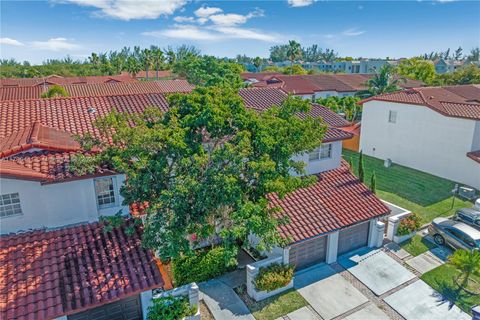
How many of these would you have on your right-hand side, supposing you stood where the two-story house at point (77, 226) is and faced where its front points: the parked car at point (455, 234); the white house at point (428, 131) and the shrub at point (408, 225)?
0

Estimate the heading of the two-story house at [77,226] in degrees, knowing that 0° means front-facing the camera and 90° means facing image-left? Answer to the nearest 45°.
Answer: approximately 315°

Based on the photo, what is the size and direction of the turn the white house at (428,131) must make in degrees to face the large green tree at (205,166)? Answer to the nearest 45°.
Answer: approximately 45° to its right

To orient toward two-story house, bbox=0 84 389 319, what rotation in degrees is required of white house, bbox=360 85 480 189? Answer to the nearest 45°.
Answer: approximately 90° to its right

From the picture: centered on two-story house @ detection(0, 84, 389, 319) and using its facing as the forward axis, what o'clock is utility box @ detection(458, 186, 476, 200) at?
The utility box is roughly at 10 o'clock from the two-story house.

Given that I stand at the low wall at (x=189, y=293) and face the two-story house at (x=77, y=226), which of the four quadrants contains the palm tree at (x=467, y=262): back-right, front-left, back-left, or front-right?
back-right

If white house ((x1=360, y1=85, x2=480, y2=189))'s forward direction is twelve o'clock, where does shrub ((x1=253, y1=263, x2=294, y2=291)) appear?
The shrub is roughly at 2 o'clock from the white house.

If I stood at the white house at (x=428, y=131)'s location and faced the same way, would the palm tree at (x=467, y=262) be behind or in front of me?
in front
